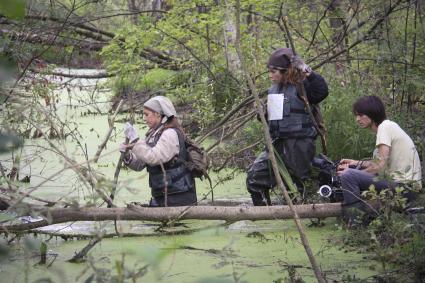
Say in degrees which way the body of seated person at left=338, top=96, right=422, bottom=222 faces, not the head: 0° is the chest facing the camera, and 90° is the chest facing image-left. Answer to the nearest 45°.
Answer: approximately 90°

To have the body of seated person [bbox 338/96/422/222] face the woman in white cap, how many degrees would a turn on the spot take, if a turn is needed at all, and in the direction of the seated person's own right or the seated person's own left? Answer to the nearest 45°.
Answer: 0° — they already face them

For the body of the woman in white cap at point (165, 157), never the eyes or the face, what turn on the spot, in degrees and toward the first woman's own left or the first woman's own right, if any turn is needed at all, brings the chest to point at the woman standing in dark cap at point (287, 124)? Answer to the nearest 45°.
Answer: approximately 180°

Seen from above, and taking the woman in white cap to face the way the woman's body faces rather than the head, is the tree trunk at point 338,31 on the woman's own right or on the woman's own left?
on the woman's own right

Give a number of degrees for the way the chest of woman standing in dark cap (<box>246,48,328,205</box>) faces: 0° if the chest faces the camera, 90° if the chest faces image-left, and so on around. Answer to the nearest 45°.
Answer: approximately 45°

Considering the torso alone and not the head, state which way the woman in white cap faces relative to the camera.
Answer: to the viewer's left

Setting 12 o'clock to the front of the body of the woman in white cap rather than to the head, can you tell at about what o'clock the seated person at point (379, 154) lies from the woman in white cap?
The seated person is roughly at 7 o'clock from the woman in white cap.

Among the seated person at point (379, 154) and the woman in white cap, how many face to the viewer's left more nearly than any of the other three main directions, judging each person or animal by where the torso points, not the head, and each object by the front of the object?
2
